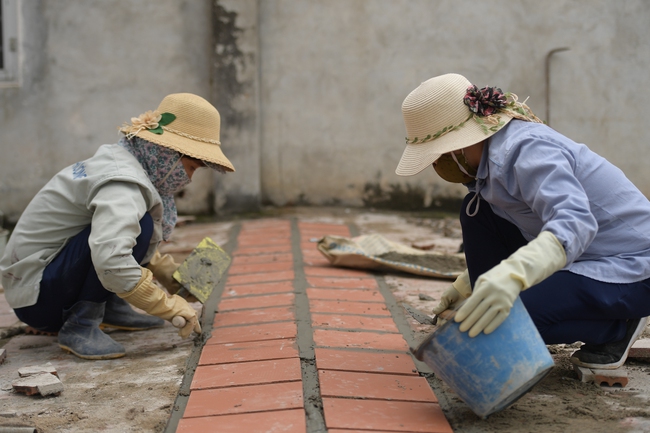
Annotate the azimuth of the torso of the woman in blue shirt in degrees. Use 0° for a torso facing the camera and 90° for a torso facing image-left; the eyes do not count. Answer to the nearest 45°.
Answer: approximately 90°

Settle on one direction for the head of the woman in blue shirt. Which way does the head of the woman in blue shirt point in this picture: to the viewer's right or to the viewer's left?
to the viewer's left

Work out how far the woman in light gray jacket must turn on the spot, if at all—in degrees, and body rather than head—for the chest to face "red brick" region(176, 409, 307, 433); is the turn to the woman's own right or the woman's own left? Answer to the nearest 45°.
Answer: approximately 90° to the woman's own right

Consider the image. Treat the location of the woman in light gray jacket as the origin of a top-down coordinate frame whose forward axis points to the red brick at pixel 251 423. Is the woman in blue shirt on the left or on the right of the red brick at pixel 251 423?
left

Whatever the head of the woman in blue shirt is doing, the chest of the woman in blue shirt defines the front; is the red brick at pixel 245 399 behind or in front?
in front

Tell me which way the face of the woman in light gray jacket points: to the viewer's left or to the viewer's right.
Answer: to the viewer's right

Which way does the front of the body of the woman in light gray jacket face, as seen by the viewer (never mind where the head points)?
to the viewer's right

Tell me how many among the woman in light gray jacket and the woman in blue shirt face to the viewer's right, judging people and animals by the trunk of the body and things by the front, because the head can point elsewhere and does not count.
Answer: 1

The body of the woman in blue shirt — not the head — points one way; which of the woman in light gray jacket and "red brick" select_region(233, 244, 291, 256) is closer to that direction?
the woman in light gray jacket
